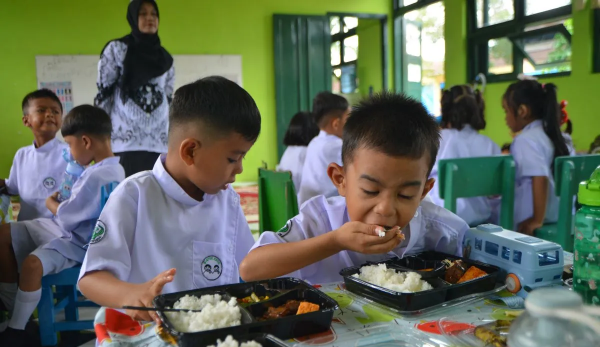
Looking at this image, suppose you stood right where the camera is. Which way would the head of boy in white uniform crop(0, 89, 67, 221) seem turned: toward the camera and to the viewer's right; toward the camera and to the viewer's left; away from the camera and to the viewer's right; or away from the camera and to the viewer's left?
toward the camera and to the viewer's right

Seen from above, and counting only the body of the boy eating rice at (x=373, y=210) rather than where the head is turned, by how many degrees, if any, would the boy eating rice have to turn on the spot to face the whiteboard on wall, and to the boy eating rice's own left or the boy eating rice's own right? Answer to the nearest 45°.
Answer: approximately 135° to the boy eating rice's own right

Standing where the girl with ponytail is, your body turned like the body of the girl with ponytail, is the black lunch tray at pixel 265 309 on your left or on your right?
on your left

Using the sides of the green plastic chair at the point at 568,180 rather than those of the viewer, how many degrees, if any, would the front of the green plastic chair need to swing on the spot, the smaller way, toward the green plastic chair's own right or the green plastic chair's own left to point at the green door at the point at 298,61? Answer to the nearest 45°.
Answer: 0° — it already faces it

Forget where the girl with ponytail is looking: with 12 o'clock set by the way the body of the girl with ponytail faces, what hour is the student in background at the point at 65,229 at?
The student in background is roughly at 11 o'clock from the girl with ponytail.

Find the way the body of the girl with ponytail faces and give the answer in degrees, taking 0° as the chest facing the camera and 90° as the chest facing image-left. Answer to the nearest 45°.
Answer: approximately 90°

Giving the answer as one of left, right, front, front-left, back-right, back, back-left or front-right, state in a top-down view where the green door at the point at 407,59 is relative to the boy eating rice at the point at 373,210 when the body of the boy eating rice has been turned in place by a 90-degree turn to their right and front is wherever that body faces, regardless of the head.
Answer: right
